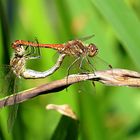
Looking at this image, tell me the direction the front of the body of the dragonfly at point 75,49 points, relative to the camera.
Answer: to the viewer's right
